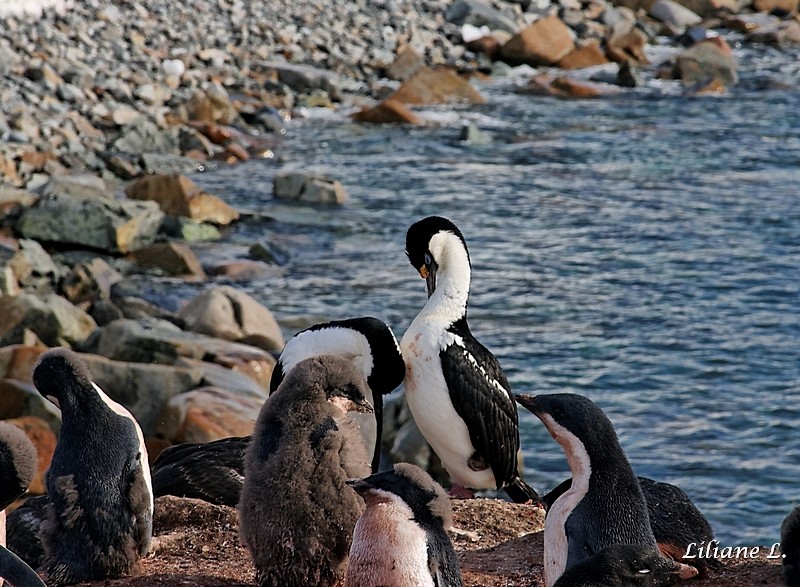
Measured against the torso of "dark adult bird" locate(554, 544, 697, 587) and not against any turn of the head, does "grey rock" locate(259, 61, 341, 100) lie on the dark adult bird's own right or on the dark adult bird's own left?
on the dark adult bird's own left

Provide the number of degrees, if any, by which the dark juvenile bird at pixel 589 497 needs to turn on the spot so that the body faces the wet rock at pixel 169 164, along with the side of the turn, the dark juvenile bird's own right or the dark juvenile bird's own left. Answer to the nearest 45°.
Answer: approximately 45° to the dark juvenile bird's own right

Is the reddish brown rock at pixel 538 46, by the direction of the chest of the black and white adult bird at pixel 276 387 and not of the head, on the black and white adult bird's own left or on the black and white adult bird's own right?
on the black and white adult bird's own left

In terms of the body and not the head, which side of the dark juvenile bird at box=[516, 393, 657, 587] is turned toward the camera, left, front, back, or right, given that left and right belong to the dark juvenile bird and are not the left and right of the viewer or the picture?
left

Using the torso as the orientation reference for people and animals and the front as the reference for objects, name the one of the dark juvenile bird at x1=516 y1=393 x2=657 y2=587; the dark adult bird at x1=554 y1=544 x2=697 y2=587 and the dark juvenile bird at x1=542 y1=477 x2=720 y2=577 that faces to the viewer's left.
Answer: the dark juvenile bird at x1=516 y1=393 x2=657 y2=587

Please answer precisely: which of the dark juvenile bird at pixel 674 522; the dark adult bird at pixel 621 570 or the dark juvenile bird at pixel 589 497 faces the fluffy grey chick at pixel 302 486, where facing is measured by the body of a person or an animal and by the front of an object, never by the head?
the dark juvenile bird at pixel 589 497

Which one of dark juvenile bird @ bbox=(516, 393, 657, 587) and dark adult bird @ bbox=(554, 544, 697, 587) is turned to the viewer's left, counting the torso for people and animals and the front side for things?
dark juvenile bird @ bbox=(516, 393, 657, 587)

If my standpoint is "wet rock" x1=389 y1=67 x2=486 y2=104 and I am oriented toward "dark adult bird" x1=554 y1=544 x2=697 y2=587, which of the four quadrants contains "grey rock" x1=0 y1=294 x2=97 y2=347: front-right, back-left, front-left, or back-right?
front-right
